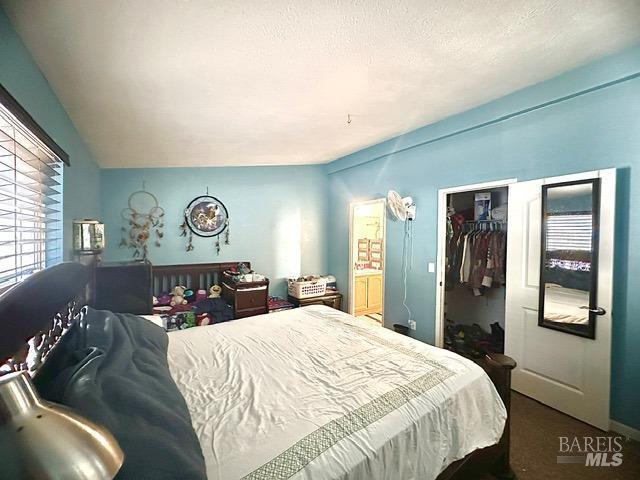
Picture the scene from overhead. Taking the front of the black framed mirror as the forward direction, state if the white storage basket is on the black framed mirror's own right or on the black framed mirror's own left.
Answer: on the black framed mirror's own right

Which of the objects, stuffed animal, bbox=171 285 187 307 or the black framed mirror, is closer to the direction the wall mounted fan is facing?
the stuffed animal

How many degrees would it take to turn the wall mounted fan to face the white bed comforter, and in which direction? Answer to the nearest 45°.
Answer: approximately 45° to its left

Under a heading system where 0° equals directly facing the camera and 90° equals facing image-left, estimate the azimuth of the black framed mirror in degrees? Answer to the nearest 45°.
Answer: approximately 45°

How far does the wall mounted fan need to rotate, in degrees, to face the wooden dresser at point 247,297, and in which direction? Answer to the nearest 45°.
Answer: approximately 45° to its right

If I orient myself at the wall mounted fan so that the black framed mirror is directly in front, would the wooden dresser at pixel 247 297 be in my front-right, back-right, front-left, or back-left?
back-right

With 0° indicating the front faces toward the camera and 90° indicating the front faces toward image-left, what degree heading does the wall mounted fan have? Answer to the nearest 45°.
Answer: approximately 45°

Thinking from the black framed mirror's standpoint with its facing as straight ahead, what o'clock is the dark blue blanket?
The dark blue blanket is roughly at 11 o'clock from the black framed mirror.
